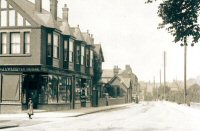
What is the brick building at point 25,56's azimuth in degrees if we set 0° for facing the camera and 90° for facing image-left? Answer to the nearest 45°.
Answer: approximately 315°
